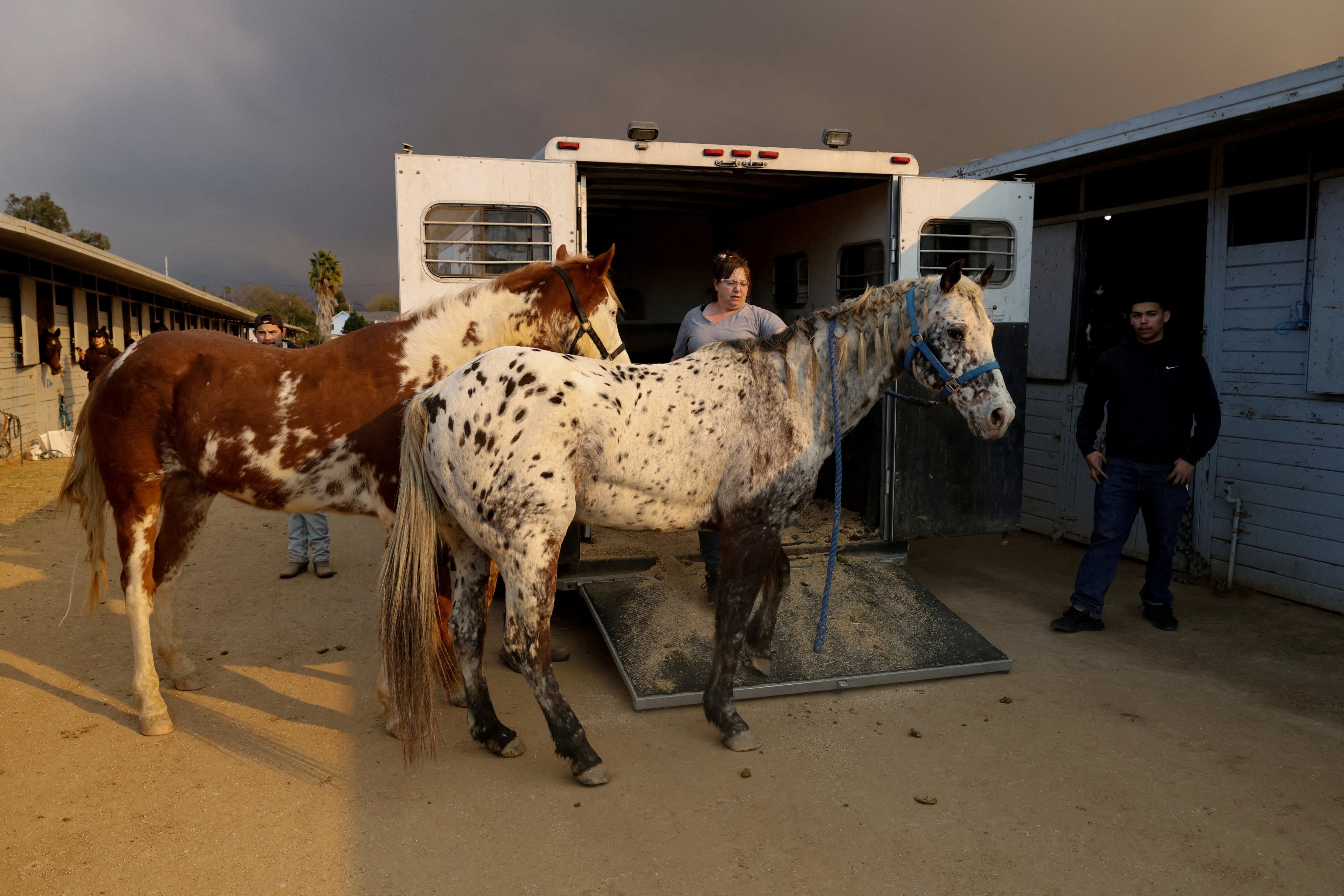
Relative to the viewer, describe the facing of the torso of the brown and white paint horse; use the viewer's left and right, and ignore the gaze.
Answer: facing to the right of the viewer

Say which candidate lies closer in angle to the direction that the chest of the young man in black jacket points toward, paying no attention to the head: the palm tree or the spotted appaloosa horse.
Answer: the spotted appaloosa horse

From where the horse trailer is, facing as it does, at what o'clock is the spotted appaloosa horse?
The spotted appaloosa horse is roughly at 7 o'clock from the horse trailer.

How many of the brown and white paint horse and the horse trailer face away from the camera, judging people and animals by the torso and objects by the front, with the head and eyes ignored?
1

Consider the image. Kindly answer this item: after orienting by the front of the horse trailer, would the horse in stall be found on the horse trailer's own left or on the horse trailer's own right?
on the horse trailer's own left

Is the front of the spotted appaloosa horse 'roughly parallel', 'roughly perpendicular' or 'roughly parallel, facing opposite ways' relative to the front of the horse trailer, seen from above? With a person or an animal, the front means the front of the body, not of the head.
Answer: roughly perpendicular

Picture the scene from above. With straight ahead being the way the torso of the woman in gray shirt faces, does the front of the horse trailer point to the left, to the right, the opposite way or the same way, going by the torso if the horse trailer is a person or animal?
the opposite way

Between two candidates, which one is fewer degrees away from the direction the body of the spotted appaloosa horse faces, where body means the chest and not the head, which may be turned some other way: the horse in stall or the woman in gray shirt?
the woman in gray shirt

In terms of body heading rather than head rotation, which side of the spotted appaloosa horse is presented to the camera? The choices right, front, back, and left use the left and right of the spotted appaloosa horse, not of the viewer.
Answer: right

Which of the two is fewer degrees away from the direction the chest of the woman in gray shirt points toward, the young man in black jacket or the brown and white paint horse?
the brown and white paint horse

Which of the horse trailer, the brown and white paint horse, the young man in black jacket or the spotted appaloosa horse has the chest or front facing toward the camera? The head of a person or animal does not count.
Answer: the young man in black jacket

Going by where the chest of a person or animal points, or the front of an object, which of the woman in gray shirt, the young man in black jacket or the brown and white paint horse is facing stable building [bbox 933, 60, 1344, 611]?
the brown and white paint horse

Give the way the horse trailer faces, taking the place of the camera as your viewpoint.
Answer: facing away from the viewer
